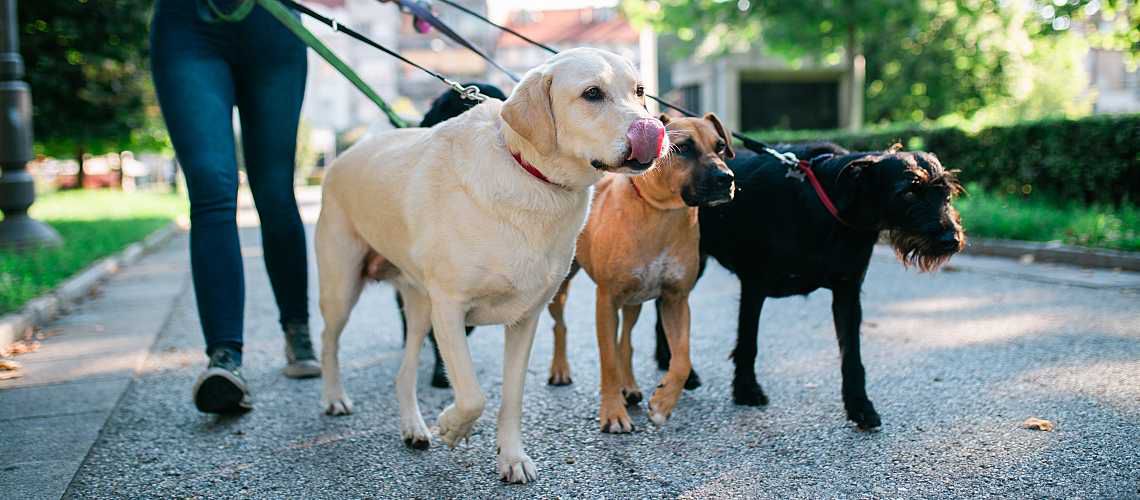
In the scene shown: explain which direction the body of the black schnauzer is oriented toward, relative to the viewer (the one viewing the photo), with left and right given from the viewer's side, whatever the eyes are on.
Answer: facing the viewer and to the right of the viewer

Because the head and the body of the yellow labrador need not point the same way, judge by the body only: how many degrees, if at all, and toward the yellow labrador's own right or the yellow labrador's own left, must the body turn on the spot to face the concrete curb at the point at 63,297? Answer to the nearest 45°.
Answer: approximately 180°

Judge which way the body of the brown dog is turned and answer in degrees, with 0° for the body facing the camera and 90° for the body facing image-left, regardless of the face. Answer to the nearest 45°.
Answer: approximately 315°

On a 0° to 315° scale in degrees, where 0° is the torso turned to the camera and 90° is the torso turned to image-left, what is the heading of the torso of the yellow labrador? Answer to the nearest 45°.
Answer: approximately 315°

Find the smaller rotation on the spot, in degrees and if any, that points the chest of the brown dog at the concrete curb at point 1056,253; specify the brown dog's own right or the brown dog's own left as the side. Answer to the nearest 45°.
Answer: approximately 90° to the brown dog's own left

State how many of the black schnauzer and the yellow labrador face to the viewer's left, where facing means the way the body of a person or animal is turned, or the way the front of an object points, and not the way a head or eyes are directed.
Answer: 0

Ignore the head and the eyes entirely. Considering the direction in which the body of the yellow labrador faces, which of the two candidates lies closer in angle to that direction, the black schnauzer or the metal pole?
the black schnauzer

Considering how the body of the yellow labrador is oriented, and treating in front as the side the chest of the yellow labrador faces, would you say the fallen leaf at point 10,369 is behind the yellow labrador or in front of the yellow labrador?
behind

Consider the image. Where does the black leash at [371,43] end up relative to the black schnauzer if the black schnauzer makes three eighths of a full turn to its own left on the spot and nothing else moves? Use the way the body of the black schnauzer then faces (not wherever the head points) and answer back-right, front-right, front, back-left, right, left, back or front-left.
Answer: left
